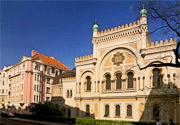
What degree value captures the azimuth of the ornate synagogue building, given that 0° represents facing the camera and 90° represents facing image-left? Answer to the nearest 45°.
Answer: approximately 45°
